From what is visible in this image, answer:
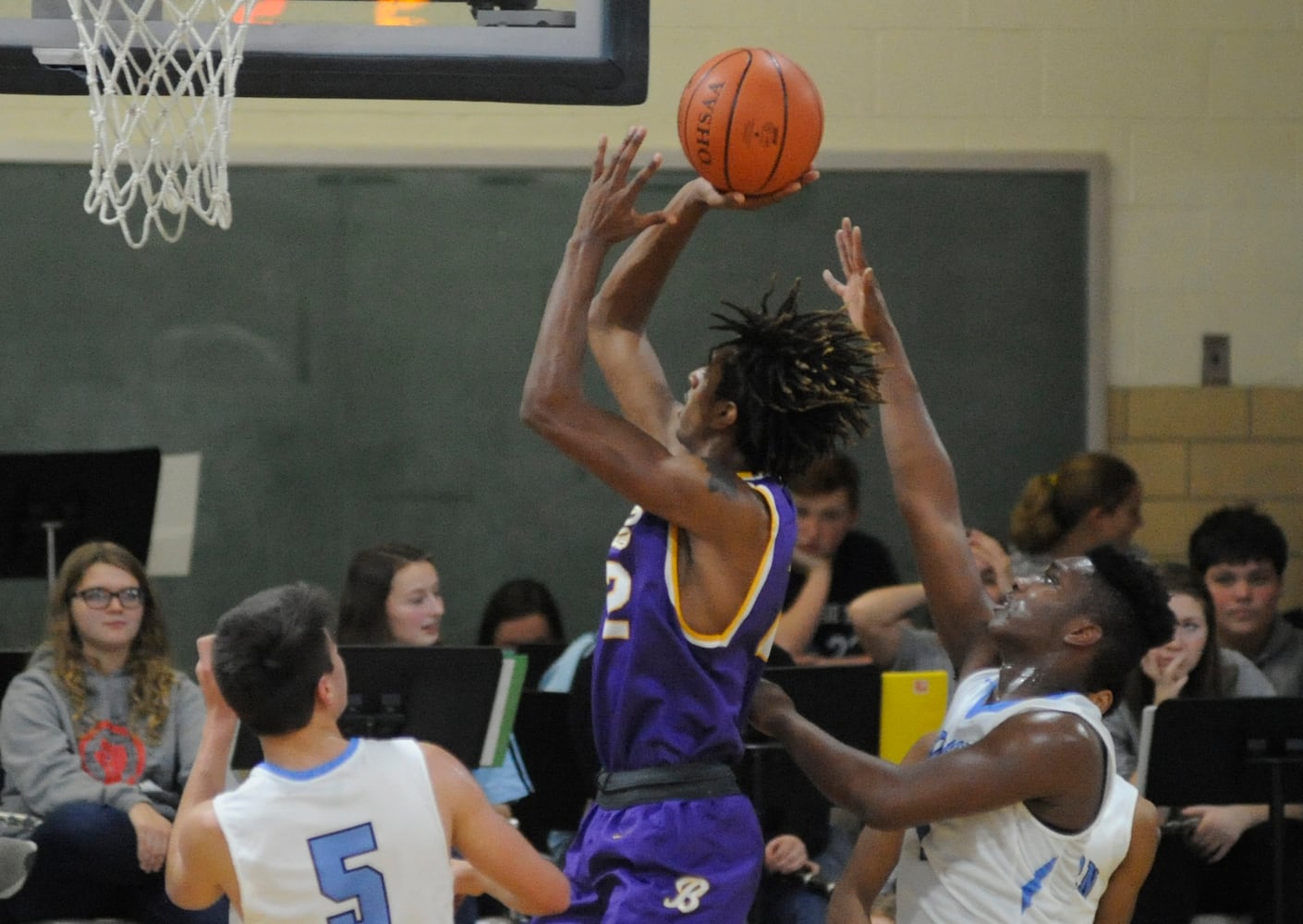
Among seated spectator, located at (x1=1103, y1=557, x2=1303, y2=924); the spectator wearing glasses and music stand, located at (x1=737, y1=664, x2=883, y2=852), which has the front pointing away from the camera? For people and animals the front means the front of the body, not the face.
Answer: the music stand

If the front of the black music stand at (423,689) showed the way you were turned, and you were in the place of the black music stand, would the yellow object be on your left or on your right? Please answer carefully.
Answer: on your right

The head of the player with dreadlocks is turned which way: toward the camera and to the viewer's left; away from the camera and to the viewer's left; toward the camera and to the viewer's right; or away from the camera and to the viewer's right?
away from the camera and to the viewer's left

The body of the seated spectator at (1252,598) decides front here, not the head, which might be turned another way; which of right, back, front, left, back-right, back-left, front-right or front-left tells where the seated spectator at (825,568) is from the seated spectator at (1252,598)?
right

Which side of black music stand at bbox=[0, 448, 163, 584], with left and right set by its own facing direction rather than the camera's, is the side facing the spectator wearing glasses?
back

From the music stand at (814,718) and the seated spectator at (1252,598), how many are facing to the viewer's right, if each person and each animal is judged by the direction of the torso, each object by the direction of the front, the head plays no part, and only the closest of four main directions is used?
0

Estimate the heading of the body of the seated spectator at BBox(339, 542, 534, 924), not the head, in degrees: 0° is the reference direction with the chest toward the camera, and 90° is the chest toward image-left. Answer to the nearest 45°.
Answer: approximately 315°

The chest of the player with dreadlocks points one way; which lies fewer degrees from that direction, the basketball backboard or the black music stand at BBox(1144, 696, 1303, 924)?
the basketball backboard

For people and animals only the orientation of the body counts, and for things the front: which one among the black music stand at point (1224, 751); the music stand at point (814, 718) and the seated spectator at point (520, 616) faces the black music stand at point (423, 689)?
the seated spectator

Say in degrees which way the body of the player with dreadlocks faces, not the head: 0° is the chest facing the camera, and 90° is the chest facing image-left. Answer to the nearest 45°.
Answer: approximately 90°

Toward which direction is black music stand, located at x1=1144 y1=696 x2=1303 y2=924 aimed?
away from the camera

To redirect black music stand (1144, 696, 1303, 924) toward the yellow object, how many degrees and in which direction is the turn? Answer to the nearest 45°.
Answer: approximately 90° to its left

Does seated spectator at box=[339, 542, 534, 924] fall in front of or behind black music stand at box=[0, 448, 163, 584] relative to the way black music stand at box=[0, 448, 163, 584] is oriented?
behind

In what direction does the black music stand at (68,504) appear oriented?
away from the camera

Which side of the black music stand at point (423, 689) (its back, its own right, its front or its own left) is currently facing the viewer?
back

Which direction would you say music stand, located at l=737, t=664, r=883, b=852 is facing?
away from the camera
